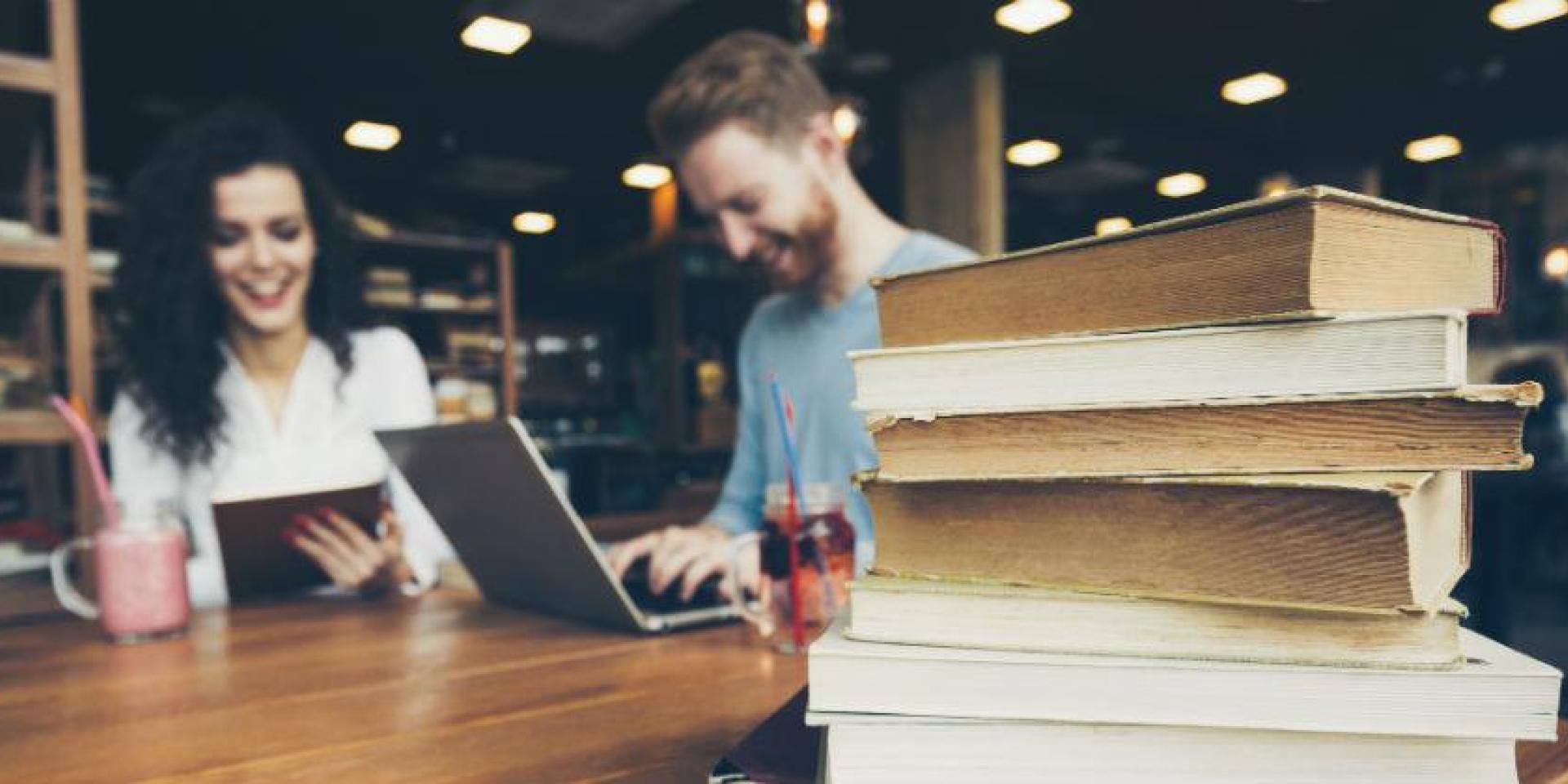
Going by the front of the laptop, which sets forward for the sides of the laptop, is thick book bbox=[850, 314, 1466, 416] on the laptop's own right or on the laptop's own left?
on the laptop's own right

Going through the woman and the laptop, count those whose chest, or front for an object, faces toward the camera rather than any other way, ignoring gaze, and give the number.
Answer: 1

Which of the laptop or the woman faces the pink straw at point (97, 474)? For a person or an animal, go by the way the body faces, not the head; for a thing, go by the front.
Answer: the woman

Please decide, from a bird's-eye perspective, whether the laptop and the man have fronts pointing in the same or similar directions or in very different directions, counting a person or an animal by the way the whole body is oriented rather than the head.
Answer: very different directions

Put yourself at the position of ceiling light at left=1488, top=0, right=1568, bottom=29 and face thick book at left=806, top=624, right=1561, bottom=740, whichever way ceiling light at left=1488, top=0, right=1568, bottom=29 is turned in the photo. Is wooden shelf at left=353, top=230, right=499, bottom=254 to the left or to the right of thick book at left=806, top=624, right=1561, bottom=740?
right

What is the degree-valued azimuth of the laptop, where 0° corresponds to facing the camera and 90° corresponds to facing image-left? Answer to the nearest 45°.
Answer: approximately 225°

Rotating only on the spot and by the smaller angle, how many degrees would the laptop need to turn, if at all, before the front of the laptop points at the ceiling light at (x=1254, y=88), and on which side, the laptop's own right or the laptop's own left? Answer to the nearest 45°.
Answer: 0° — it already faces it

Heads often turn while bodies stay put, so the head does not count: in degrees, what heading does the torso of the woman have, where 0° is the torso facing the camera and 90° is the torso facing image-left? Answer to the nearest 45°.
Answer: approximately 0°

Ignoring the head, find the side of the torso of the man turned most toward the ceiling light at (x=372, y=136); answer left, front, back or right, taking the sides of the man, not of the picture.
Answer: right

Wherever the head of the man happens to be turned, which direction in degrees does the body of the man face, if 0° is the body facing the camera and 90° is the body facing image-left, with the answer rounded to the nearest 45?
approximately 45°

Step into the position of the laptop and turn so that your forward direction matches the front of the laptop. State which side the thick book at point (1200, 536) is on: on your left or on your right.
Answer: on your right

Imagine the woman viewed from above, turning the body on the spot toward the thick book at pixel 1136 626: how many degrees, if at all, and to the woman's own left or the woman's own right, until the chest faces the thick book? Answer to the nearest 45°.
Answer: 0° — they already face it

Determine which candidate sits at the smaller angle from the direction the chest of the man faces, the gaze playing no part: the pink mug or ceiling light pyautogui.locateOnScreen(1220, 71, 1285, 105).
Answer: the pink mug

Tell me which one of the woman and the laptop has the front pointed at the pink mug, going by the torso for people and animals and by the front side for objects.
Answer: the woman
